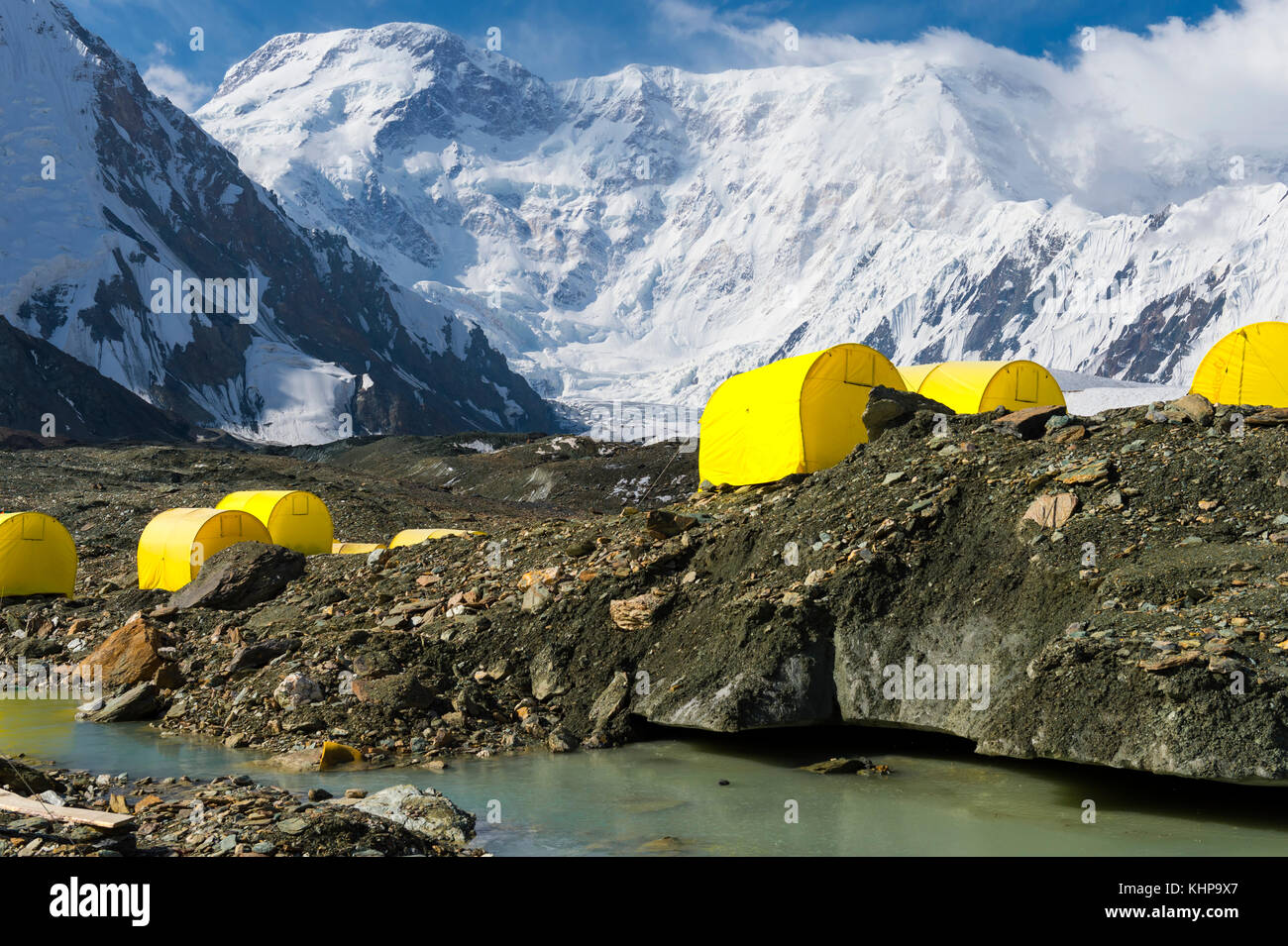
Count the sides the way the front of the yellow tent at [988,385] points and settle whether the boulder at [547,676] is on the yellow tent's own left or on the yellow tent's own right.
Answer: on the yellow tent's own right

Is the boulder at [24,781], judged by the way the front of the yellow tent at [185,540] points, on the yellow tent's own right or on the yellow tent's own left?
on the yellow tent's own right

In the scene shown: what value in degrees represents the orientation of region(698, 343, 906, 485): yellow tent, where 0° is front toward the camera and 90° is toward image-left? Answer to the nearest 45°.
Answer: approximately 315°

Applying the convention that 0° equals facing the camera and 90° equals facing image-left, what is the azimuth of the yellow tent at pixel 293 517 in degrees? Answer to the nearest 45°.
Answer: approximately 315°

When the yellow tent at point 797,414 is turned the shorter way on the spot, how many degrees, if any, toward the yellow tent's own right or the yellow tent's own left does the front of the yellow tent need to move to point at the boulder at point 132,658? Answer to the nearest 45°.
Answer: approximately 90° to the yellow tent's own right

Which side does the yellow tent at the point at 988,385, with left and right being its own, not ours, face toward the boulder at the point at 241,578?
right

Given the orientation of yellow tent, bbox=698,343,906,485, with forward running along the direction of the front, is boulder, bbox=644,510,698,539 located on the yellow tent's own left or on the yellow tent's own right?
on the yellow tent's own right

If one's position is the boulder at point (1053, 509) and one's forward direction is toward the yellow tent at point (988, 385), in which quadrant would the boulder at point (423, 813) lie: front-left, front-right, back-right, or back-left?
back-left

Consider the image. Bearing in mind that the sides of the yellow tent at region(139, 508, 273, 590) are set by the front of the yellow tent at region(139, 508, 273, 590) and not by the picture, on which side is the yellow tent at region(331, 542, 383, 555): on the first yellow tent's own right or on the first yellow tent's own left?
on the first yellow tent's own left
